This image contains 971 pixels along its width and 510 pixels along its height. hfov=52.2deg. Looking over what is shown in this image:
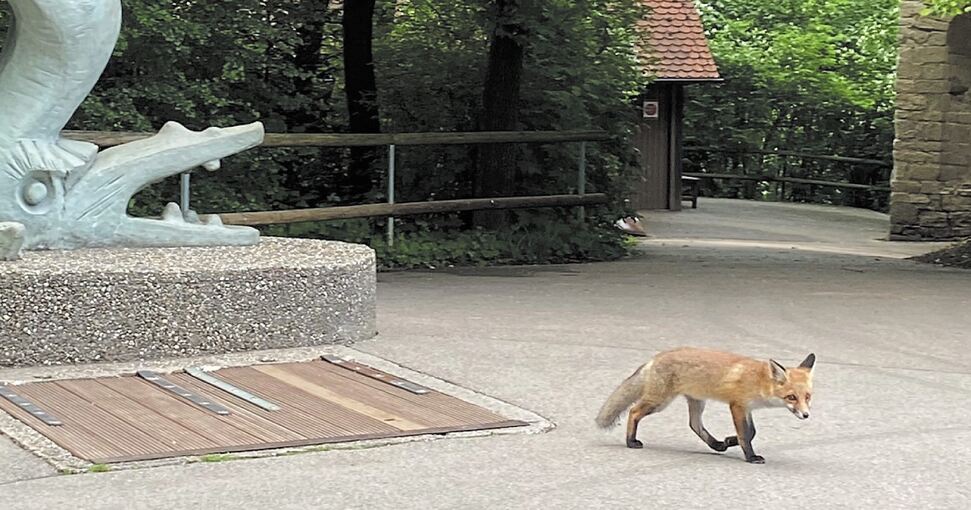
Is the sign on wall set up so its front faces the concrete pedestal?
yes

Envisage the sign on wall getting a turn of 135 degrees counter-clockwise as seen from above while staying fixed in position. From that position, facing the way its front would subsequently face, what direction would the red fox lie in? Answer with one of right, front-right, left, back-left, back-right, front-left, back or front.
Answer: back-right

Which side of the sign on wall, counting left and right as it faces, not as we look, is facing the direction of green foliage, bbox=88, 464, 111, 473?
front

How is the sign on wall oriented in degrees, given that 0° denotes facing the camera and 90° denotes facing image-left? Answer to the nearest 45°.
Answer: approximately 0°

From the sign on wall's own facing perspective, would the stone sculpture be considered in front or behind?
in front
